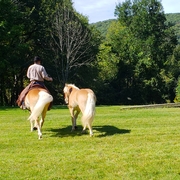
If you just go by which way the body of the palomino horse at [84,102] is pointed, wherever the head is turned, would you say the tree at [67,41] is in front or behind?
in front

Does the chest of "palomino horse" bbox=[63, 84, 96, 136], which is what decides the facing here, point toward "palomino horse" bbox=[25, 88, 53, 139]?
no

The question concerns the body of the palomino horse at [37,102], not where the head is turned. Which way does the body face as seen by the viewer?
away from the camera

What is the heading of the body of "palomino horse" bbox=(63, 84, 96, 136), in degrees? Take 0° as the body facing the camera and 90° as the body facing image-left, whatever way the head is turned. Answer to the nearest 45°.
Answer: approximately 135°

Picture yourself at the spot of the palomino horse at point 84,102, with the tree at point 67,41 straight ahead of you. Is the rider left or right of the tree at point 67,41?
left

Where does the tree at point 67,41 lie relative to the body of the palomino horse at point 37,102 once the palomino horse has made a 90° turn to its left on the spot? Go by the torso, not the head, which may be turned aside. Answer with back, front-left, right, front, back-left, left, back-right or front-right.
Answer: right

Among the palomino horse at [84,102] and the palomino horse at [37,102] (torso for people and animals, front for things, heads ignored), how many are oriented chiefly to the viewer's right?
0
